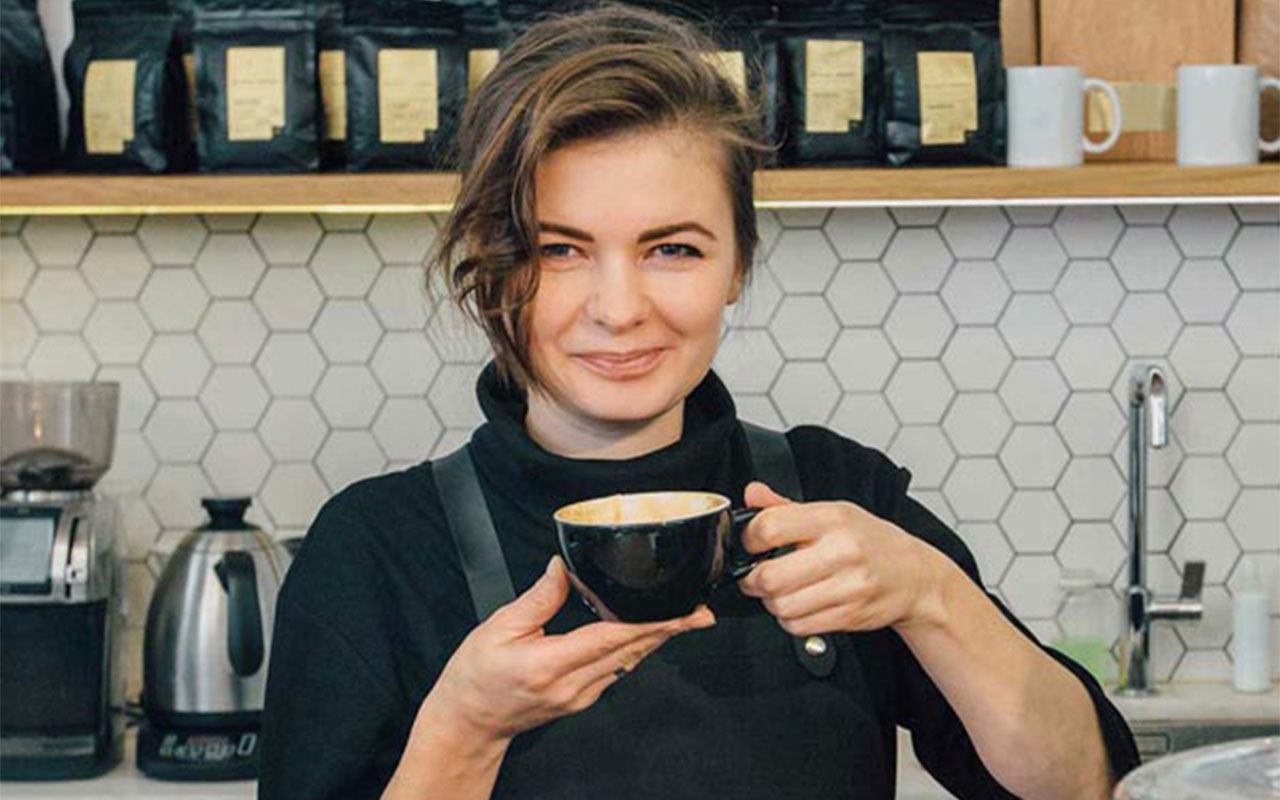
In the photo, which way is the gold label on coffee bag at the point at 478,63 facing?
toward the camera

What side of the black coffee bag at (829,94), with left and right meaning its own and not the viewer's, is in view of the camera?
front

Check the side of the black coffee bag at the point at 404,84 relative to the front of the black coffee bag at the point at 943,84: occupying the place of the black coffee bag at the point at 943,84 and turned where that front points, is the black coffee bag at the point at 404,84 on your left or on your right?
on your right

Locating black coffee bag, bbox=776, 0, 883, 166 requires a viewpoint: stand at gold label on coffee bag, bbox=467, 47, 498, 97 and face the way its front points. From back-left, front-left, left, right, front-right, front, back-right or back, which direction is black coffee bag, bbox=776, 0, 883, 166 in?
left

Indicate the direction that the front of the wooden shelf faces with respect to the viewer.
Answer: facing the viewer

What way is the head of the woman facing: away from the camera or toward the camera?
toward the camera

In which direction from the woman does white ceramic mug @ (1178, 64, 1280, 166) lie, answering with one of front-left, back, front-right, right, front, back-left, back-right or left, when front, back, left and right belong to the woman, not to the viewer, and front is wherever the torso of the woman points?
back-left

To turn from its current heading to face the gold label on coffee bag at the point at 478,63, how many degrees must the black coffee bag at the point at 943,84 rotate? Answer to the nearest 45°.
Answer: approximately 90° to its right

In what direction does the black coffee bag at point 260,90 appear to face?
toward the camera

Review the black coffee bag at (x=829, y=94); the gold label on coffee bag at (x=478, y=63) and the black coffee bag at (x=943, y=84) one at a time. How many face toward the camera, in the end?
3

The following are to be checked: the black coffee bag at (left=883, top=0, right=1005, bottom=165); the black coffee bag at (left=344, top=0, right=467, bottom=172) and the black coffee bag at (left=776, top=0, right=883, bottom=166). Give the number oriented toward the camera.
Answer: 3

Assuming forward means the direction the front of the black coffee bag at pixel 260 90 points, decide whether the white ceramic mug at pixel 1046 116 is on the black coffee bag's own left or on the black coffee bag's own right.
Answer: on the black coffee bag's own left
